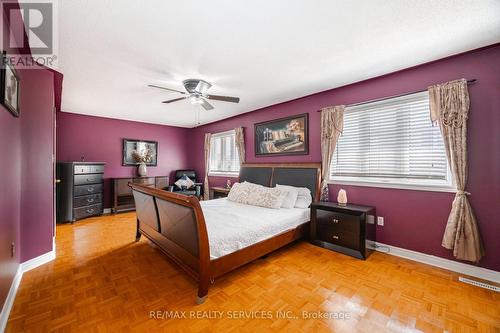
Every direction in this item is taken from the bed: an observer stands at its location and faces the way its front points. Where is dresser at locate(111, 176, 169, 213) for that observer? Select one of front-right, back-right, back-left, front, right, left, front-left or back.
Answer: right

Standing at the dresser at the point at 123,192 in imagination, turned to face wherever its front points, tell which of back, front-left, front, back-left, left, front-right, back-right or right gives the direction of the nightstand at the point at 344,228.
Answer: front-left

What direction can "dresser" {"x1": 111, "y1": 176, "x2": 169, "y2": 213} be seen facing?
toward the camera

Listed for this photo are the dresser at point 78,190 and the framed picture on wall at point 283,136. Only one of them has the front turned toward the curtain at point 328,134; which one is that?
the dresser

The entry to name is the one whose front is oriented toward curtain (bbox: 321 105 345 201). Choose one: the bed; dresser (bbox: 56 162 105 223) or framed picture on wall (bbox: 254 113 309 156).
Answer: the dresser

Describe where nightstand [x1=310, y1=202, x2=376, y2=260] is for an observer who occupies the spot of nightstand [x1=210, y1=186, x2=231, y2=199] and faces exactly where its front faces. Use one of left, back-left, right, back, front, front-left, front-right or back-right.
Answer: left

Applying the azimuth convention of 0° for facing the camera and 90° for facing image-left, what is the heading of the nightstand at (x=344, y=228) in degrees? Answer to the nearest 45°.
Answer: approximately 45°

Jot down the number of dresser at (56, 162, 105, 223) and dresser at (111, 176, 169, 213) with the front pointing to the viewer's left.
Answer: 0

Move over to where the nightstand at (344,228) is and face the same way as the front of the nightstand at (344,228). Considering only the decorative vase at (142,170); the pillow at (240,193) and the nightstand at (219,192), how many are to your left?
0

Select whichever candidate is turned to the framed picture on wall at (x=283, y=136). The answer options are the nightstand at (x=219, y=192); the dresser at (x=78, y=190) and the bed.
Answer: the dresser

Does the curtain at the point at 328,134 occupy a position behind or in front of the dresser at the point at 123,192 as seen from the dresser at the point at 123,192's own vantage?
in front

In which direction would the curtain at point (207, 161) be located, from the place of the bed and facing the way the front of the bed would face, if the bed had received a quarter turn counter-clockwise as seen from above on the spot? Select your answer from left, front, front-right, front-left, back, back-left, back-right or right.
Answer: back-left

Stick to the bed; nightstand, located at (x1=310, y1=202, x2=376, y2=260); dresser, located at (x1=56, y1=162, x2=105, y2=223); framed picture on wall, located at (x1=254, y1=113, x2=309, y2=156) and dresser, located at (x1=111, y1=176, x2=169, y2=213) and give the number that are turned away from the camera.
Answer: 0

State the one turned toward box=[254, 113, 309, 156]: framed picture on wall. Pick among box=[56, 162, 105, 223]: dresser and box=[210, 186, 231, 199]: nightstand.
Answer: the dresser

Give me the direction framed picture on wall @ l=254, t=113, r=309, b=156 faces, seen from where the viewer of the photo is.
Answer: facing the viewer and to the left of the viewer

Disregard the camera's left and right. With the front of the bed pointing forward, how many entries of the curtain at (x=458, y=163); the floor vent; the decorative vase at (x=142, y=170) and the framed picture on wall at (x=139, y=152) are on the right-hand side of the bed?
2

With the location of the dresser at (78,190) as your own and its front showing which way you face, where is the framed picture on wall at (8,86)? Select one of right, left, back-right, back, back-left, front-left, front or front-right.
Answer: front-right

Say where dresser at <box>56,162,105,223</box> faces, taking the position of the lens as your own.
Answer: facing the viewer and to the right of the viewer

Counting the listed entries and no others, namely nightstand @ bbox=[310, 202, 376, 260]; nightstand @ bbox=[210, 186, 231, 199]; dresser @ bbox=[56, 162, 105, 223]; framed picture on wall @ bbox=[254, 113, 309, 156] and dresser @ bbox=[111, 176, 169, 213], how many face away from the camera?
0

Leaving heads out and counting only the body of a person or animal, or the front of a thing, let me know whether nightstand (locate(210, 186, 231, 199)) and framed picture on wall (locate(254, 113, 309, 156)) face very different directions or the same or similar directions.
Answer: same or similar directions
